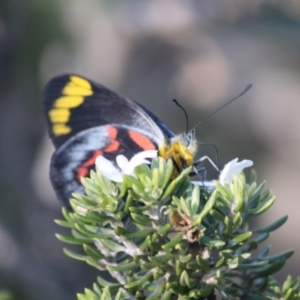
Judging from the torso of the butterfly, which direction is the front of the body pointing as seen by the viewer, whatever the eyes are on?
to the viewer's right

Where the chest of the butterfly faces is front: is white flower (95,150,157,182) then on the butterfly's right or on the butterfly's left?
on the butterfly's right
